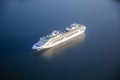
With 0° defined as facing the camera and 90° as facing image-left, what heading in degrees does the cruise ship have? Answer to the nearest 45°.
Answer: approximately 45°
